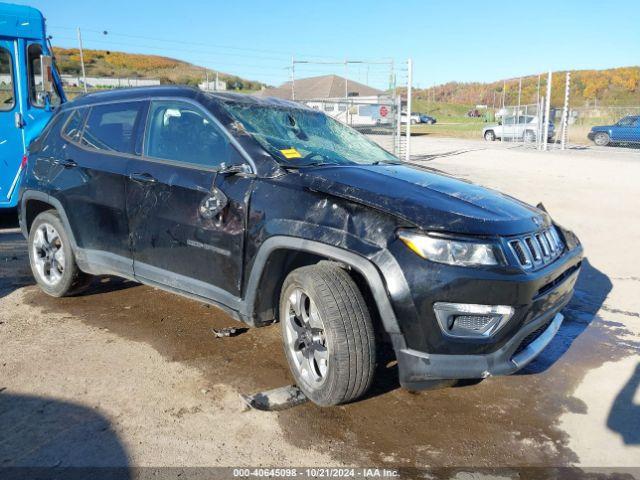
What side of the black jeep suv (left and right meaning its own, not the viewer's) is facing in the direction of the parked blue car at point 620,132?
left

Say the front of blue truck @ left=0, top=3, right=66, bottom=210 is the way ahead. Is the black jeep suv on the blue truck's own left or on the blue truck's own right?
on the blue truck's own right

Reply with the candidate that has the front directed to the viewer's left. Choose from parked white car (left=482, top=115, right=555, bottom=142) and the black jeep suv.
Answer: the parked white car

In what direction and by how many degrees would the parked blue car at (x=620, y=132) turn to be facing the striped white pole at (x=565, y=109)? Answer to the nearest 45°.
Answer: approximately 45° to its left

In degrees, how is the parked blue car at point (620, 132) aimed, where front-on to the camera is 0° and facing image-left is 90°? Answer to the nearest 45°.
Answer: approximately 90°

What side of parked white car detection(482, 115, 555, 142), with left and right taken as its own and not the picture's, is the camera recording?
left

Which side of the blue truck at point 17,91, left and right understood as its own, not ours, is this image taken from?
right

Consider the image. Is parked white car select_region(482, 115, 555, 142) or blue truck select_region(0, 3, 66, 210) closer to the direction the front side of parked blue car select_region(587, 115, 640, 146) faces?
the parked white car

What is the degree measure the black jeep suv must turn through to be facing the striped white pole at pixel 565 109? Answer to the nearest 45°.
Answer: approximately 90° to its left

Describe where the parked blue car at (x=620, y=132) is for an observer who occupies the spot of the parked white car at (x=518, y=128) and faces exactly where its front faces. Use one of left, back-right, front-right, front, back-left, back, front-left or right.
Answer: back-left
